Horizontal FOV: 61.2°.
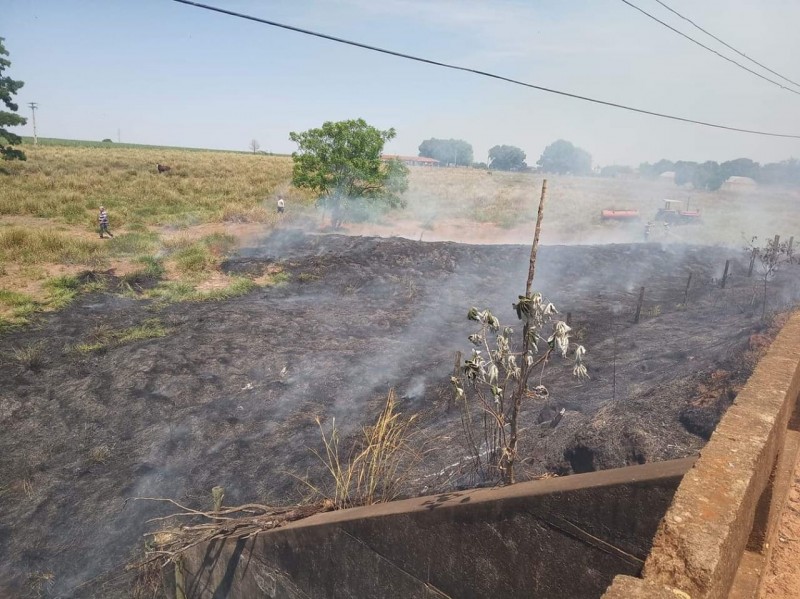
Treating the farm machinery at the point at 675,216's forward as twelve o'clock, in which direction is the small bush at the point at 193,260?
The small bush is roughly at 4 o'clock from the farm machinery.

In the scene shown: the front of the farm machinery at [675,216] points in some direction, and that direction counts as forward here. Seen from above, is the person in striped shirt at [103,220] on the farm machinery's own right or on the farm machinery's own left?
on the farm machinery's own right

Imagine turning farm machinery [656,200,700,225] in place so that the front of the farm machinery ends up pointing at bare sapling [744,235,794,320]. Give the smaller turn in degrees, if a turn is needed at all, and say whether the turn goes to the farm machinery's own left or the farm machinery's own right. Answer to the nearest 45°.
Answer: approximately 90° to the farm machinery's own right

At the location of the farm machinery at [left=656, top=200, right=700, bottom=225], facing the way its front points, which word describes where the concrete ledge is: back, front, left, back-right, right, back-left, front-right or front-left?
right

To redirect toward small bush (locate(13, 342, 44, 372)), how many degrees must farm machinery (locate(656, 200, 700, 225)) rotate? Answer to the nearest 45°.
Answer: approximately 90° to its right

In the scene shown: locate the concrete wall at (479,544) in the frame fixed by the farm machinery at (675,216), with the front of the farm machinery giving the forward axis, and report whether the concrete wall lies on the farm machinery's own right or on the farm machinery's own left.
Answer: on the farm machinery's own right

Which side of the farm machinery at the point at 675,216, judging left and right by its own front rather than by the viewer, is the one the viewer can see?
right
